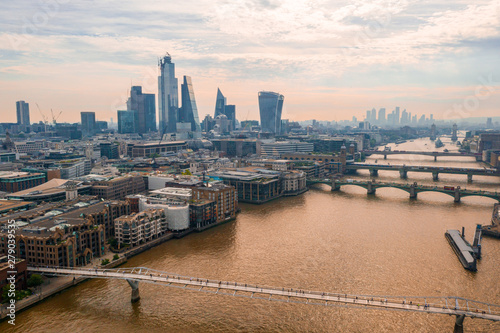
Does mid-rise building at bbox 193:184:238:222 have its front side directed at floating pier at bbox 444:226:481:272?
yes

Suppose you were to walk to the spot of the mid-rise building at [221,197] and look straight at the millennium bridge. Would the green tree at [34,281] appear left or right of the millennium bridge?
right

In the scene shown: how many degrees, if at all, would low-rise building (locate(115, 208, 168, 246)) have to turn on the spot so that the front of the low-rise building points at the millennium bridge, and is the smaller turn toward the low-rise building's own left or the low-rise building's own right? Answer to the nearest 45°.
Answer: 0° — it already faces it

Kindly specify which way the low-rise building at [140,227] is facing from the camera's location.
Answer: facing the viewer and to the right of the viewer

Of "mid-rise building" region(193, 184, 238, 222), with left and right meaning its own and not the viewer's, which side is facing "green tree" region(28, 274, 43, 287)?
right

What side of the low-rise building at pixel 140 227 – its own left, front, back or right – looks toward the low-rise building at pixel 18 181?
back

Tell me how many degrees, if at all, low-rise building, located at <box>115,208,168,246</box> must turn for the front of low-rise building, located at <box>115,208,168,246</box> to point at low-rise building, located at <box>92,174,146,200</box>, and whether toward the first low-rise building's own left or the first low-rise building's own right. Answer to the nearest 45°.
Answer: approximately 135° to the first low-rise building's own left

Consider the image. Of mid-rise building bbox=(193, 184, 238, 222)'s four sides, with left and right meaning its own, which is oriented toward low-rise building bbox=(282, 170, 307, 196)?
left

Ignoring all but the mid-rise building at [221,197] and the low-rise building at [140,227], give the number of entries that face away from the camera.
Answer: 0
